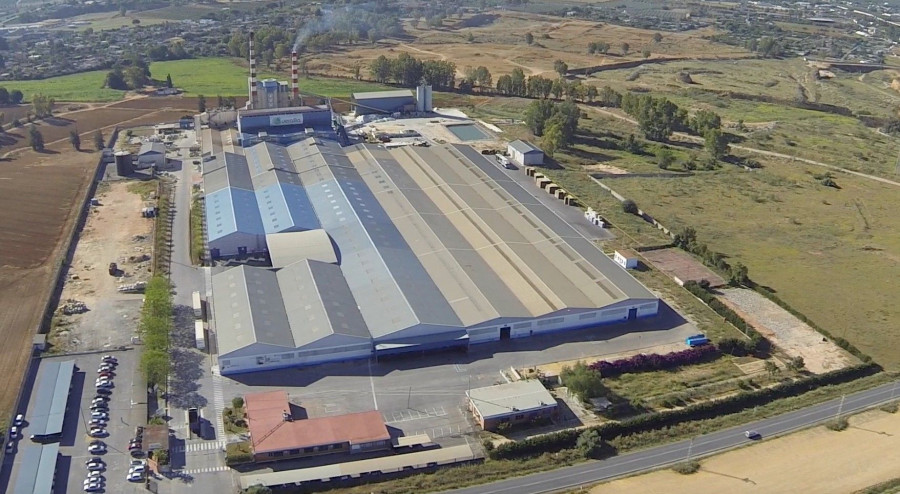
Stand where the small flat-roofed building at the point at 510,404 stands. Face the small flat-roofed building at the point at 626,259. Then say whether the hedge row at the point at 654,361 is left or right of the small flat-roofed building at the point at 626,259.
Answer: right

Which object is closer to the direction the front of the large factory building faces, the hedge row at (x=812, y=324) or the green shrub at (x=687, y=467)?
the green shrub

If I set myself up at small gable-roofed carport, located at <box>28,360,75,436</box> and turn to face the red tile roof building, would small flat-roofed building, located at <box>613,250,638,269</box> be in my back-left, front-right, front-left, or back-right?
front-left

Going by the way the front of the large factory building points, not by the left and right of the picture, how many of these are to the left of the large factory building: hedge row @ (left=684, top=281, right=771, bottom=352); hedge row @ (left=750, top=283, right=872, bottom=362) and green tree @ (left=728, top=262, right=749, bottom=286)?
3

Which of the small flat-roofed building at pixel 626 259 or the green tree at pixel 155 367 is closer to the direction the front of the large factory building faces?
the green tree

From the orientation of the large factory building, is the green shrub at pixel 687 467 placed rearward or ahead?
ahead

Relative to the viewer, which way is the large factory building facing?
toward the camera

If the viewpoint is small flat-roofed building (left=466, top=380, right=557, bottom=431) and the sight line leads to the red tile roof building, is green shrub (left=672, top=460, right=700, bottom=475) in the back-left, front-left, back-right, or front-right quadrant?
back-left

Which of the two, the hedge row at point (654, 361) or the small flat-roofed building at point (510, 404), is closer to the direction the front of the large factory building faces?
the small flat-roofed building

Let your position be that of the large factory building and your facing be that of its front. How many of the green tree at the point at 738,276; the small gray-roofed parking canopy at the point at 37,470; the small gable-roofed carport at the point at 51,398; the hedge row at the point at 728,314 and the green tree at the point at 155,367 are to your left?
2

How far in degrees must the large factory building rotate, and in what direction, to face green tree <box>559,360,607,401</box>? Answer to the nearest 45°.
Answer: approximately 45° to its left

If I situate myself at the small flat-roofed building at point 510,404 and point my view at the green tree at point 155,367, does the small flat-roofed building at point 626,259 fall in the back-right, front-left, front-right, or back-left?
back-right

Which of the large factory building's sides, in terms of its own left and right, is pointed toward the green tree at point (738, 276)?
left

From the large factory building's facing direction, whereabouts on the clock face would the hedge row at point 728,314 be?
The hedge row is roughly at 9 o'clock from the large factory building.

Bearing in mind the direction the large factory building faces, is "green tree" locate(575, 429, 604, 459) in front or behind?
in front

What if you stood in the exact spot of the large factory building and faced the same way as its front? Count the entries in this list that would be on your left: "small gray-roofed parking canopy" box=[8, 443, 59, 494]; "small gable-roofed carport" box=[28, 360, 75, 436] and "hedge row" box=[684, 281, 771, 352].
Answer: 1

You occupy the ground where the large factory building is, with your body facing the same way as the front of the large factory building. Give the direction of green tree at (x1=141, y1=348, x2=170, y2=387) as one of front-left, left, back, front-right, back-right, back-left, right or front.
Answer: front-right

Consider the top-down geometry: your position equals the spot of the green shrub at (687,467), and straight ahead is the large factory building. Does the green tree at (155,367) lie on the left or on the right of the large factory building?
left

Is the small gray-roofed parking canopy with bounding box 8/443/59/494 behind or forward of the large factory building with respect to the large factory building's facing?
forward

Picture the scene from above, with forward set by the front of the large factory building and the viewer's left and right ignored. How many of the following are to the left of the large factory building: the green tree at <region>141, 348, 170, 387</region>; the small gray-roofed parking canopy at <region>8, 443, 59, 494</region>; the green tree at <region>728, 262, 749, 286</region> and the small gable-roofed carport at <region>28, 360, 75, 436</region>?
1
